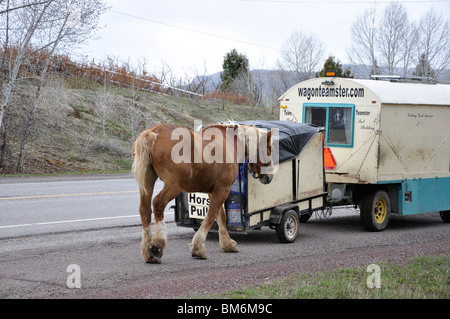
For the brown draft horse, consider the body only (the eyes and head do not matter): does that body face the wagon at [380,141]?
yes

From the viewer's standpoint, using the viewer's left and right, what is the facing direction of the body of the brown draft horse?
facing away from the viewer and to the right of the viewer

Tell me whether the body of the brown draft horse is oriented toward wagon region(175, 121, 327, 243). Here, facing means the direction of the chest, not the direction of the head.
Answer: yes

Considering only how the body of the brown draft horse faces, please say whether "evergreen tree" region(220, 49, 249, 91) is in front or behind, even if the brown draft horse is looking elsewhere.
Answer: in front

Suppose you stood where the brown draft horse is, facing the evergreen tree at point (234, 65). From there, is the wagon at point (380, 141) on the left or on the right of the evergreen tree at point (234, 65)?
right

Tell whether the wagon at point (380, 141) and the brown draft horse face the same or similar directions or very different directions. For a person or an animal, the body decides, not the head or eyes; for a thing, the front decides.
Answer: same or similar directions

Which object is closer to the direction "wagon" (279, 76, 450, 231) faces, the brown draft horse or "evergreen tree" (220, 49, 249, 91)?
the evergreen tree

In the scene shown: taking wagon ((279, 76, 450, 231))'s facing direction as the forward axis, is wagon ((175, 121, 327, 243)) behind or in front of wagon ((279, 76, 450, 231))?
behind
